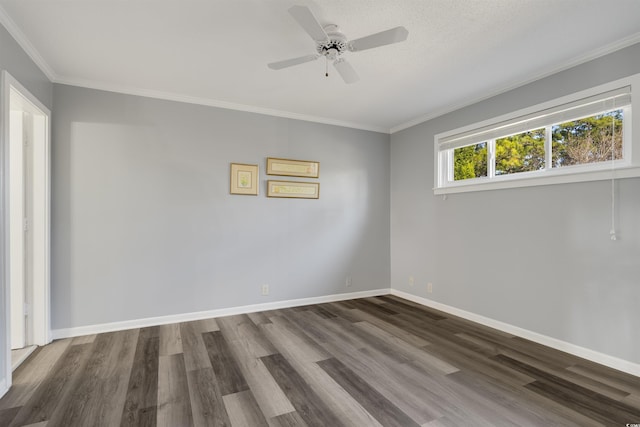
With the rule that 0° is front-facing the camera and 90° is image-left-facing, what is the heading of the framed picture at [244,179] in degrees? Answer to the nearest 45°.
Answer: approximately 0°

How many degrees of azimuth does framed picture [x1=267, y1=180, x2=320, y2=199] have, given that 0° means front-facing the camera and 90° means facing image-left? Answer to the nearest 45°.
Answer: approximately 0°

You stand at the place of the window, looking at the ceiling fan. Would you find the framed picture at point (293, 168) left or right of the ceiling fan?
right

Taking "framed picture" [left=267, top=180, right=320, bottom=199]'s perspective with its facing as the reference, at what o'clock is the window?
The window is roughly at 10 o'clock from the framed picture.

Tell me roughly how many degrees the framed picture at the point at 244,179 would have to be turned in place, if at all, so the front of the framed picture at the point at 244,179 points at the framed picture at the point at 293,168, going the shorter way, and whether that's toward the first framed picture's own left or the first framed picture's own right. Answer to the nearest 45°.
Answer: approximately 90° to the first framed picture's own left

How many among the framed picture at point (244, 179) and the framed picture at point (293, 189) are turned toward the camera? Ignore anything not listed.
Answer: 2

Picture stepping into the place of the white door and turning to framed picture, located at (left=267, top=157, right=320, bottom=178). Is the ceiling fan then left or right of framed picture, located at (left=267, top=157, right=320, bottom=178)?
right

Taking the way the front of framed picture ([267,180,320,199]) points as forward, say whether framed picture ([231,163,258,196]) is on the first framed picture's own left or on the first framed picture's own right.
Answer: on the first framed picture's own right

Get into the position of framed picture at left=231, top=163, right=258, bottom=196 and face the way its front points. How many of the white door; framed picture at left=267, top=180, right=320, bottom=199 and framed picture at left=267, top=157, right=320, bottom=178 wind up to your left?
2

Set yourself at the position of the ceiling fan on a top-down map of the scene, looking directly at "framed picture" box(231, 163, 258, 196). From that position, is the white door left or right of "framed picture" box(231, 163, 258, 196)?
left

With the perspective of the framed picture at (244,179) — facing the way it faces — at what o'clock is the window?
The window is roughly at 10 o'clock from the framed picture.

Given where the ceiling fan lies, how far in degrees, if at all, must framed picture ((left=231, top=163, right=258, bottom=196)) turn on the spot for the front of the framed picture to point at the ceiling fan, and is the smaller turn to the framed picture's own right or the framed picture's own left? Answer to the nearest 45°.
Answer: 0° — it already faces it

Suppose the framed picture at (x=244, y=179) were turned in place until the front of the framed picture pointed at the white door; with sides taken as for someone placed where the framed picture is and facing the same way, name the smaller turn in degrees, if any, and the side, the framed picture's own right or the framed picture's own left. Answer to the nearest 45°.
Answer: approximately 90° to the framed picture's own right
